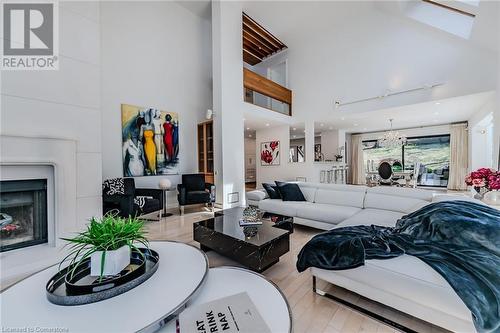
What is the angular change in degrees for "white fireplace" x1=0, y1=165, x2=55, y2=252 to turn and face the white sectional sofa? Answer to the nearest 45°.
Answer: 0° — it already faces it

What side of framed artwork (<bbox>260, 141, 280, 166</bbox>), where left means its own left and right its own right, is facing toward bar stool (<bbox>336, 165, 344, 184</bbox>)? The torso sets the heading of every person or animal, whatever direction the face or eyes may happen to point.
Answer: left

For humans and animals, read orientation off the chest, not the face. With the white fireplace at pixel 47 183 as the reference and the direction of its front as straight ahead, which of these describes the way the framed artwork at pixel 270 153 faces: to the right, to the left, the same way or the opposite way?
to the right

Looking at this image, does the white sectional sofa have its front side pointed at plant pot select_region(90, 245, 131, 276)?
yes

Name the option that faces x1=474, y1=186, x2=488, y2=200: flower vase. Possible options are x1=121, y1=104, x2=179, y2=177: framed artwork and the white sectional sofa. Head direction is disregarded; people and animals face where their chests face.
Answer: the framed artwork

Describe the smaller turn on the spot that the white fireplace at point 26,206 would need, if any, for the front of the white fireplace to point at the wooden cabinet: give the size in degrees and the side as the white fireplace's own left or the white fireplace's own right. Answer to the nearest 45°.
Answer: approximately 45° to the white fireplace's own left

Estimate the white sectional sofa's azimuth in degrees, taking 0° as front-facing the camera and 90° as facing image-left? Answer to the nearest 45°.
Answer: approximately 45°

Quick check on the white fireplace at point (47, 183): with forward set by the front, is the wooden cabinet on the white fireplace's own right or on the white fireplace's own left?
on the white fireplace's own left

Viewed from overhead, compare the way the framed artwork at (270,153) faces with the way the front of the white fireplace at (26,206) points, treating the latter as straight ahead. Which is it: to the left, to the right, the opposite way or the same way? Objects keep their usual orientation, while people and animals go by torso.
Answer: to the right

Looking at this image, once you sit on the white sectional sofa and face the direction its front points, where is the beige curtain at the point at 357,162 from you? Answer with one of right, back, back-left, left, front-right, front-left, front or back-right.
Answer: back-right

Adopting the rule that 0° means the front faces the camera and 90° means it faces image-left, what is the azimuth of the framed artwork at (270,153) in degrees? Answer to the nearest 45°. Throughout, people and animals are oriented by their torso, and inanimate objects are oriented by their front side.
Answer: approximately 0°

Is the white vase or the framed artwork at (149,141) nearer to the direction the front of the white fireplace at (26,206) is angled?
the white vase

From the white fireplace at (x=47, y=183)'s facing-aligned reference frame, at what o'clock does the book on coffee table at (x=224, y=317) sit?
The book on coffee table is roughly at 1 o'clock from the white fireplace.
